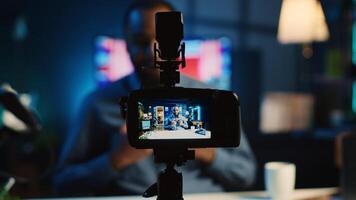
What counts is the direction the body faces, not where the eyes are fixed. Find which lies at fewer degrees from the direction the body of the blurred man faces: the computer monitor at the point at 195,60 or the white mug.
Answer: the white mug

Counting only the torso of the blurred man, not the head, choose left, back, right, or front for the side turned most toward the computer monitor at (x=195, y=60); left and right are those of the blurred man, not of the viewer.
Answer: back

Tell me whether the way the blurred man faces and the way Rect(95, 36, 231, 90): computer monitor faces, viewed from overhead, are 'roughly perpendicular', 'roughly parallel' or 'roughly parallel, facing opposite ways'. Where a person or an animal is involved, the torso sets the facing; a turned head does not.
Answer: roughly parallel

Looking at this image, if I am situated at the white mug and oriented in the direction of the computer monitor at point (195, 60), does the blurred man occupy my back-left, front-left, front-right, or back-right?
front-left

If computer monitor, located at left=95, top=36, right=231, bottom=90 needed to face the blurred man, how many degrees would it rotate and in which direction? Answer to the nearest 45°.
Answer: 0° — it already faces them

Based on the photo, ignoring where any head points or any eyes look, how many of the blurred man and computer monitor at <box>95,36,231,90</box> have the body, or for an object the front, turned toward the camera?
2

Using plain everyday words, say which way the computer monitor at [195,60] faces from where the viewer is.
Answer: facing the viewer

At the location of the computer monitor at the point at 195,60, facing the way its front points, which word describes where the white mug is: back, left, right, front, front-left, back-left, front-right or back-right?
front

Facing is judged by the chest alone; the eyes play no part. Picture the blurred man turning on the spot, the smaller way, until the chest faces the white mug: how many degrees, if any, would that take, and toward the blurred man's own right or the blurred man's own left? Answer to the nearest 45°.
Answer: approximately 45° to the blurred man's own left

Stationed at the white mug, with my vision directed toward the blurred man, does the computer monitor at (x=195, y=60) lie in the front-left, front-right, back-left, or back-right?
front-right
